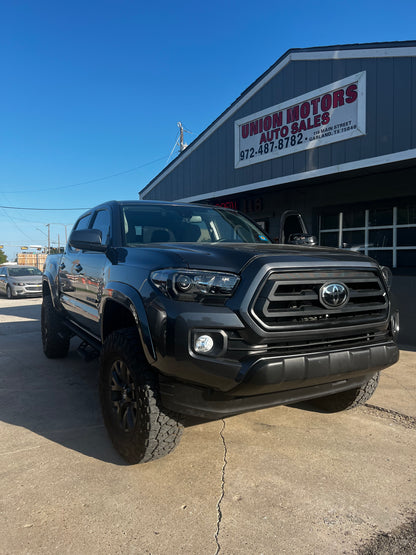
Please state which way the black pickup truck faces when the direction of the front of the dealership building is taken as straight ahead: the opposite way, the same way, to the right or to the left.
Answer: to the left

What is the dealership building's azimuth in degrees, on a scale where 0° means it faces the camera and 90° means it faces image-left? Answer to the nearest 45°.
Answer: approximately 45°

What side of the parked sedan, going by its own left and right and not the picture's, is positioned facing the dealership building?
front

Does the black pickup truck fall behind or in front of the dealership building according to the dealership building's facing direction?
in front

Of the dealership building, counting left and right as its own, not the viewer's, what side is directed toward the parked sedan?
right

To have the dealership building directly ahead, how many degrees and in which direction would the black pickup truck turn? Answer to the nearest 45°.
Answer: approximately 135° to its left

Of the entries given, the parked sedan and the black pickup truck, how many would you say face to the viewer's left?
0

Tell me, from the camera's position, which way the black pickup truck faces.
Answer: facing the viewer and to the right of the viewer
